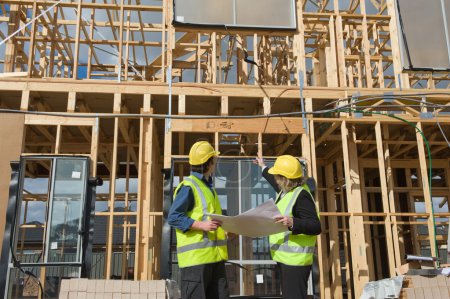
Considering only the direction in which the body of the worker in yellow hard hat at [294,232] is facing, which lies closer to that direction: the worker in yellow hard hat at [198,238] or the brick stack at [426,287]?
the worker in yellow hard hat

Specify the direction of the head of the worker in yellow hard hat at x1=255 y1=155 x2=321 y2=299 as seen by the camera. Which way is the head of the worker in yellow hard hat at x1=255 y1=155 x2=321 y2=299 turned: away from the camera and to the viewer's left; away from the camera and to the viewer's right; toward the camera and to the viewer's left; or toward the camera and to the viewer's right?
away from the camera and to the viewer's left

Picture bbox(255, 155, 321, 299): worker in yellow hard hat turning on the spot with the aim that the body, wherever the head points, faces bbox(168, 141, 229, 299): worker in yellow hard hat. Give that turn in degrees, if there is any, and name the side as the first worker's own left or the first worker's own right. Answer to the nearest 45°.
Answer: approximately 45° to the first worker's own right

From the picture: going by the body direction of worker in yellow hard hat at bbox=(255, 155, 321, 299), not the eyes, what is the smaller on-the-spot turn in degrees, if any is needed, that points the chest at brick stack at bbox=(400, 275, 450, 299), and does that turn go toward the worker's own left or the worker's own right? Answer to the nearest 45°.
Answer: approximately 135° to the worker's own left
